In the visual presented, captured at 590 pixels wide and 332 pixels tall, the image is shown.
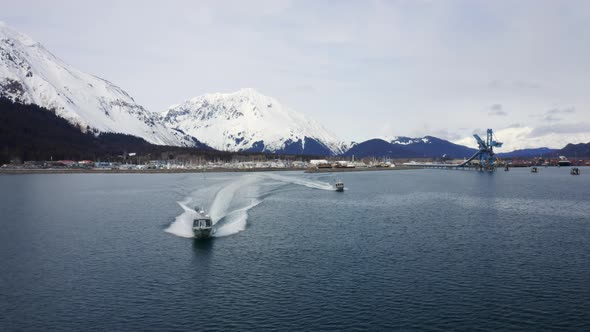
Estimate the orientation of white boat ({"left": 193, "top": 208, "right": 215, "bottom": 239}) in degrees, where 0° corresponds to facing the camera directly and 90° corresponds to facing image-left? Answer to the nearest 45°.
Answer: approximately 0°
